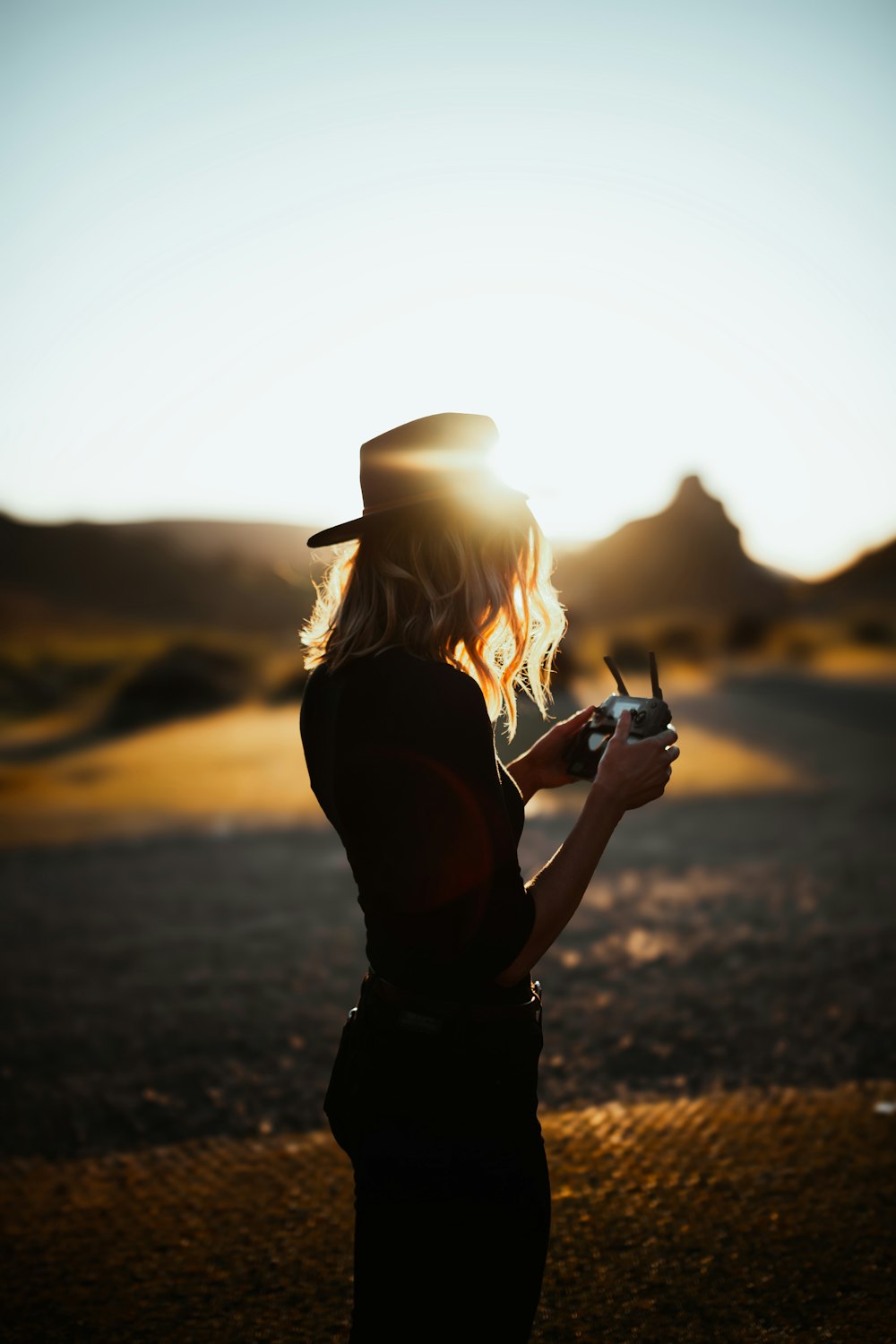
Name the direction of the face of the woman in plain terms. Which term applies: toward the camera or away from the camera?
away from the camera

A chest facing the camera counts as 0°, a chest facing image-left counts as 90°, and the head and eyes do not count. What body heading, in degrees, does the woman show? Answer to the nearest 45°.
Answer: approximately 225°
